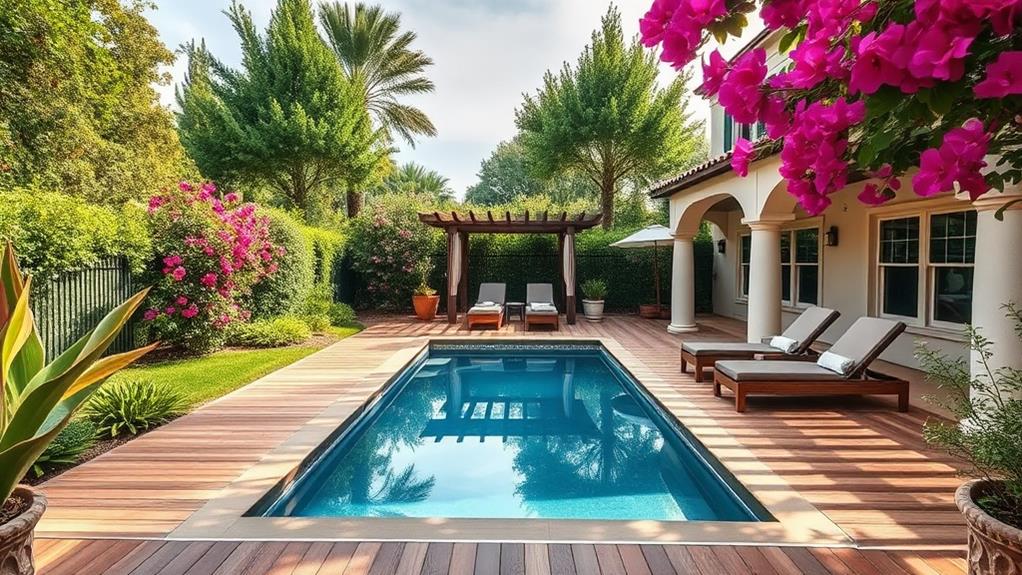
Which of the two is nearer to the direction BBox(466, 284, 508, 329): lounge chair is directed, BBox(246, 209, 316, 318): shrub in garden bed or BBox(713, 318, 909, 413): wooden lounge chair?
the wooden lounge chair

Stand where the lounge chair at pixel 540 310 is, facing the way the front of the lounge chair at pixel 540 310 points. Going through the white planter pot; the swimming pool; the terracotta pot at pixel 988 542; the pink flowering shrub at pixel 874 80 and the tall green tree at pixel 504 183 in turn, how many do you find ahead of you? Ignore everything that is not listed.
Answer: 3

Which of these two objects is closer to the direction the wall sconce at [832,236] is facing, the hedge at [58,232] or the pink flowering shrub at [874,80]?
the hedge

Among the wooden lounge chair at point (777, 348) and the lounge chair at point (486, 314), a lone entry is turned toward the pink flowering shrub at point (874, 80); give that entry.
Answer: the lounge chair

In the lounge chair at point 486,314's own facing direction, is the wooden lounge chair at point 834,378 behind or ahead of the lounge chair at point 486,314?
ahead

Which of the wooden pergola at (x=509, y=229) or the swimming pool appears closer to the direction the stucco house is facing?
the swimming pool

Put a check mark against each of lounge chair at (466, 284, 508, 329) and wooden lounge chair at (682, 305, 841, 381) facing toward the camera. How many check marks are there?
1

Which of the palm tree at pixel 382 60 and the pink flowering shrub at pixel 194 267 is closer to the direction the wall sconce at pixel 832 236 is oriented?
the pink flowering shrub

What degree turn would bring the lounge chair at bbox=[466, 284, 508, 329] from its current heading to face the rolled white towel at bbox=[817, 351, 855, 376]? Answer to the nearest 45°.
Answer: approximately 45° to its left

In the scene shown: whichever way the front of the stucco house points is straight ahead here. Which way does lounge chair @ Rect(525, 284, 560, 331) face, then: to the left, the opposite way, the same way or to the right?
to the left

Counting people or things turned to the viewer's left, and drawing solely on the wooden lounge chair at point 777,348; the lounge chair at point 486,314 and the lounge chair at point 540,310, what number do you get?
1

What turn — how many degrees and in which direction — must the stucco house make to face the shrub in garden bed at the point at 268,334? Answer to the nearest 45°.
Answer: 0° — it already faces it

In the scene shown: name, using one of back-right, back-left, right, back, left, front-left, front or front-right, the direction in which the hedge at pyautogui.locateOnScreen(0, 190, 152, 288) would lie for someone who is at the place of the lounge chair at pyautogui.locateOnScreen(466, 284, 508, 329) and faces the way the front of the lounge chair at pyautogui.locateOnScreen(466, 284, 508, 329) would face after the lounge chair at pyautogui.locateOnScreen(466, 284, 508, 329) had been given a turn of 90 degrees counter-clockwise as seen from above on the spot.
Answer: back-right

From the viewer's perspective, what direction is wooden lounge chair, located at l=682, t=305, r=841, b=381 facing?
to the viewer's left

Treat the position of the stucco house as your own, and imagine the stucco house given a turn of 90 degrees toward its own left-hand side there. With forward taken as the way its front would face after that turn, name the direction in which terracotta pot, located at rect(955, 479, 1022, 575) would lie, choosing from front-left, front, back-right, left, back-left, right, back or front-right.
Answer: front-right

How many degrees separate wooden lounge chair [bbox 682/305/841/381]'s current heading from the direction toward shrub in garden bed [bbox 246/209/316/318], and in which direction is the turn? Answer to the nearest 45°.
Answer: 0° — it already faces it

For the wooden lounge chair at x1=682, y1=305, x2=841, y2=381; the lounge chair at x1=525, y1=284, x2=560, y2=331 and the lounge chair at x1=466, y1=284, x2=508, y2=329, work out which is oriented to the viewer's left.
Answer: the wooden lounge chair
